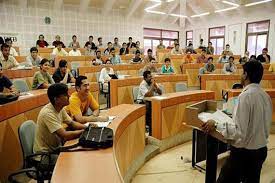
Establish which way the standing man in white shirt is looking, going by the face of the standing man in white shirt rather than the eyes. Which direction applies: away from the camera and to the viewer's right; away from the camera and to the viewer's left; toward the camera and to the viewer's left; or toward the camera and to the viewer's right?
away from the camera and to the viewer's left

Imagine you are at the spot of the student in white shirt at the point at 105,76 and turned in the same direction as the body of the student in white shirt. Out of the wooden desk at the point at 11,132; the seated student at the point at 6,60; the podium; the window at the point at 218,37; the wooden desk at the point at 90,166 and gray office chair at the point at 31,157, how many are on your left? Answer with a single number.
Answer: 1

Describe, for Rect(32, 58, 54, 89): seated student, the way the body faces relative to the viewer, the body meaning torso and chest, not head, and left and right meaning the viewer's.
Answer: facing the viewer and to the right of the viewer

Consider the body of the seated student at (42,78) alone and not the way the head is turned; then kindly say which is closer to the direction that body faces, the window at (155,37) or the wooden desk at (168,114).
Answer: the wooden desk

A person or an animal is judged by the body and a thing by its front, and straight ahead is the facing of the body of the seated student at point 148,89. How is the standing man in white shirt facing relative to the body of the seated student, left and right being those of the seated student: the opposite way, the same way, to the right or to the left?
the opposite way

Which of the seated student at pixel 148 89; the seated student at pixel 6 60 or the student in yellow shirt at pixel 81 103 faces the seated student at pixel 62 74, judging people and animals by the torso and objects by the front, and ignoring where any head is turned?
the seated student at pixel 6 60

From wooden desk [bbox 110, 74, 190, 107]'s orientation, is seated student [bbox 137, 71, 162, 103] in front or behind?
in front

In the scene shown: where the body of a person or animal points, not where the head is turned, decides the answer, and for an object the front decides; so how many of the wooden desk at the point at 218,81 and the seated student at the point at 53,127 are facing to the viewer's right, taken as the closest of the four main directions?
1

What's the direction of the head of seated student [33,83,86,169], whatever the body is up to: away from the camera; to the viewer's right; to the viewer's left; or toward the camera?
to the viewer's right

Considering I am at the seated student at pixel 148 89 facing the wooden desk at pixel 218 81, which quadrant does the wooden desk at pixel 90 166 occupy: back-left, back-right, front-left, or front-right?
back-right

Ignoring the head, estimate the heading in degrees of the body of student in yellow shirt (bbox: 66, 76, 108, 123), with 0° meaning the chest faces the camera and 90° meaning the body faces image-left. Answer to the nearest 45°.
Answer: approximately 315°

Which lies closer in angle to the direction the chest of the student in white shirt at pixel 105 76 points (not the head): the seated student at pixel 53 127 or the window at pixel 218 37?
the seated student
